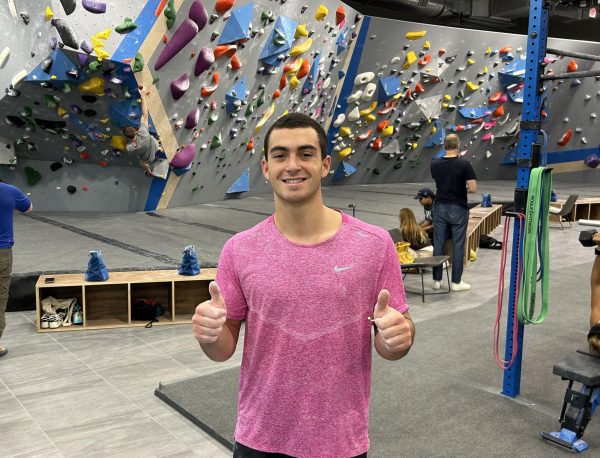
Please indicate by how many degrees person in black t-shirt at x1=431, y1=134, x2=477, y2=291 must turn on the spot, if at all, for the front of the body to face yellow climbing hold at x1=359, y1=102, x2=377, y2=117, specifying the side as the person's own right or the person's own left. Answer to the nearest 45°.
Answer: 0° — they already face it

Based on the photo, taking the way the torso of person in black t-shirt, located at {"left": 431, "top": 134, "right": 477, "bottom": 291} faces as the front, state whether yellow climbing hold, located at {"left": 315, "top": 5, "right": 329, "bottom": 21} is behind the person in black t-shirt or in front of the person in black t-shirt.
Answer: in front

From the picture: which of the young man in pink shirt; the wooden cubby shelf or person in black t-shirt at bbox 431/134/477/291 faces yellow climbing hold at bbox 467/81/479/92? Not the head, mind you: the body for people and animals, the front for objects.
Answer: the person in black t-shirt

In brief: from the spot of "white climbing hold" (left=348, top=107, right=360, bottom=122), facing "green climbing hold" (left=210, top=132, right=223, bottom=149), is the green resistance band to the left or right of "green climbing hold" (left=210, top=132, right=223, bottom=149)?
left

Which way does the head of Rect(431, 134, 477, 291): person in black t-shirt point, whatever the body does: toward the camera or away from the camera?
away from the camera

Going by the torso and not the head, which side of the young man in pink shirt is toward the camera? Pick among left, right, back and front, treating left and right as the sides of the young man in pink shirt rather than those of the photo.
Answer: front

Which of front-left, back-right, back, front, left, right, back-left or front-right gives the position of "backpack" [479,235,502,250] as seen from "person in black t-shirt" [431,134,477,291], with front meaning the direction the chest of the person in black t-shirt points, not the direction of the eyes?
front

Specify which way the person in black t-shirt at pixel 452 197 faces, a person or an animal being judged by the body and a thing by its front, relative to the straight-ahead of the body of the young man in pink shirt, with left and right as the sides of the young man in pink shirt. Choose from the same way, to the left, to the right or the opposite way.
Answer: the opposite way

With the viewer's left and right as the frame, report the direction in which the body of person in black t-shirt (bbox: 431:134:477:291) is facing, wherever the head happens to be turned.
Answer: facing away from the viewer

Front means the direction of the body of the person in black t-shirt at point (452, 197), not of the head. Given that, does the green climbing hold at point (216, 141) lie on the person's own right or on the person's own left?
on the person's own left

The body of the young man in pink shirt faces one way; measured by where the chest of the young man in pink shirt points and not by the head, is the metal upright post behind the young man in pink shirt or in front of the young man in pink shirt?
behind

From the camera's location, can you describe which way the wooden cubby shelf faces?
facing the viewer

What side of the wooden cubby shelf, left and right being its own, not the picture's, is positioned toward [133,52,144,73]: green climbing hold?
back

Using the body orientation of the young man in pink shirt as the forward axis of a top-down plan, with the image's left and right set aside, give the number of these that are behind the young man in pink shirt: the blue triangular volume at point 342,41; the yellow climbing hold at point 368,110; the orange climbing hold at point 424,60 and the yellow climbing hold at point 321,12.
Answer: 4
